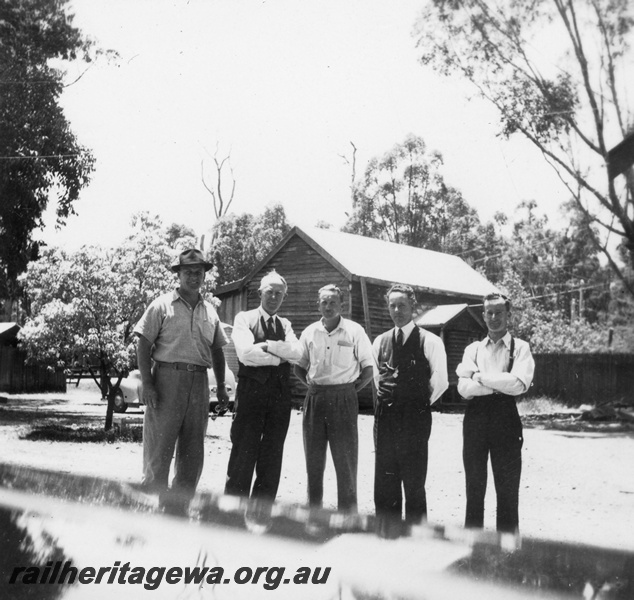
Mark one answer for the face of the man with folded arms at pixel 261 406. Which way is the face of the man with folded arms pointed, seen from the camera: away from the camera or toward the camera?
toward the camera

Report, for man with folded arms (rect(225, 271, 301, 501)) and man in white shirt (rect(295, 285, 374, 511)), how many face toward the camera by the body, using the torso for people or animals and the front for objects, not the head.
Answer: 2

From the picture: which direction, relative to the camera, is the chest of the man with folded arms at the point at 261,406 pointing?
toward the camera

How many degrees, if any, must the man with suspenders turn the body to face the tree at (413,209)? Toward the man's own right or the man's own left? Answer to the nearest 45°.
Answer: approximately 180°

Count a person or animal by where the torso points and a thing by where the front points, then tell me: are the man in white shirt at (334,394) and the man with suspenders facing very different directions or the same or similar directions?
same or similar directions

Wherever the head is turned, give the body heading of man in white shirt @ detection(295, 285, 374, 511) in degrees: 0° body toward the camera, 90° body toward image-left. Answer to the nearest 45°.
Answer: approximately 0°

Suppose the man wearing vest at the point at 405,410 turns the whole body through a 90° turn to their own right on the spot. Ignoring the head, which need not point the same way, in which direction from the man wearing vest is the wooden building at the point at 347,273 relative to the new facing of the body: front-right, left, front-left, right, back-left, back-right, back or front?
front-right

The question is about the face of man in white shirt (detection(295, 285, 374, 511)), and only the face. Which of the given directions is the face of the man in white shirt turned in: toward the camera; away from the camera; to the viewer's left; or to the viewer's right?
toward the camera

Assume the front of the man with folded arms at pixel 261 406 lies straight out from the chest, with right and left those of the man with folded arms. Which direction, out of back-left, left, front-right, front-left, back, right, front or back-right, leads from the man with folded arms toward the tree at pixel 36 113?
back-right

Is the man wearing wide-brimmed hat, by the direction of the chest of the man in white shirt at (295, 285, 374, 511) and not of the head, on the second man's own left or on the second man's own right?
on the second man's own right

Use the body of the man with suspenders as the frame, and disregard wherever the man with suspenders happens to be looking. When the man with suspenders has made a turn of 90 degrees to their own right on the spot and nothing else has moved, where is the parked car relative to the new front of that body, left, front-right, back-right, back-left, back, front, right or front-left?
front-right

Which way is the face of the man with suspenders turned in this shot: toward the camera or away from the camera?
toward the camera

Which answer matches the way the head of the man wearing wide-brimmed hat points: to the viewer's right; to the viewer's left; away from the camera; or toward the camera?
toward the camera
